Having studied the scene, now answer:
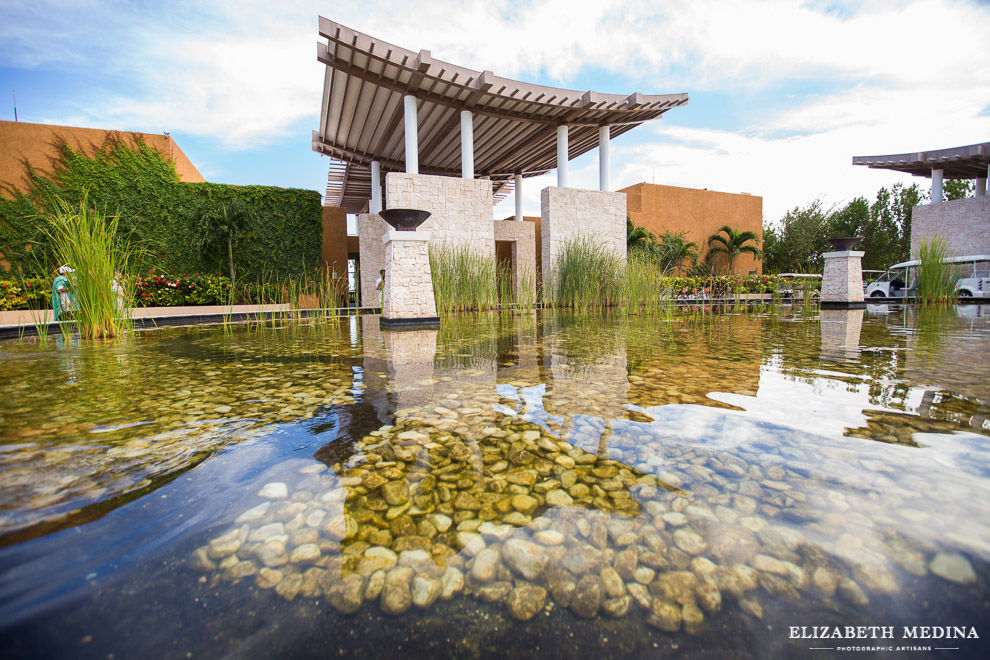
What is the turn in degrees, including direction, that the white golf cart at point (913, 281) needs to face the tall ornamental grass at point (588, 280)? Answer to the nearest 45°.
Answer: approximately 45° to its left

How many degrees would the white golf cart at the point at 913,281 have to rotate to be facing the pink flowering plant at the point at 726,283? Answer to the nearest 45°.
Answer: approximately 45° to its left

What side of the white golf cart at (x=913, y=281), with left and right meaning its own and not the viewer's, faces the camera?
left

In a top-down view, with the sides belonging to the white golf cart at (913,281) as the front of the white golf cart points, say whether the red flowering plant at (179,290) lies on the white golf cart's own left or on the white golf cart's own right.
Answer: on the white golf cart's own left

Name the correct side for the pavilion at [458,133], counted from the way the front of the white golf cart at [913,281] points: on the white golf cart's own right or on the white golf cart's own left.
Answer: on the white golf cart's own left

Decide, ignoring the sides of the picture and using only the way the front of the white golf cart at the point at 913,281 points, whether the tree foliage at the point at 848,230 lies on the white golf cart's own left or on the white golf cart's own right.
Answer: on the white golf cart's own right

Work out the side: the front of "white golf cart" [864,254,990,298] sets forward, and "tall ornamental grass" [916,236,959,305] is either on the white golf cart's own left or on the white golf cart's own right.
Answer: on the white golf cart's own left

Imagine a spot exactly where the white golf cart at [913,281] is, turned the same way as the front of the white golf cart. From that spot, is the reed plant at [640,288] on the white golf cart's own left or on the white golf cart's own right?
on the white golf cart's own left
